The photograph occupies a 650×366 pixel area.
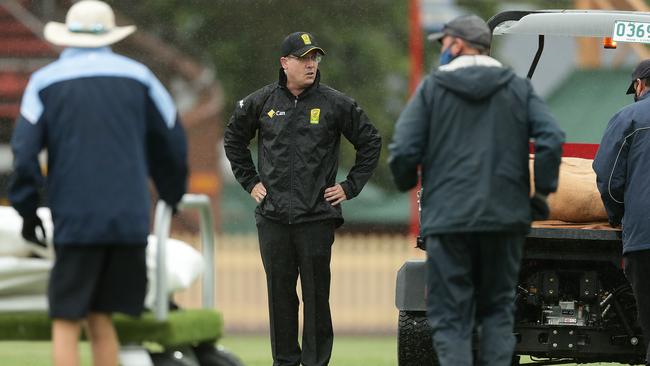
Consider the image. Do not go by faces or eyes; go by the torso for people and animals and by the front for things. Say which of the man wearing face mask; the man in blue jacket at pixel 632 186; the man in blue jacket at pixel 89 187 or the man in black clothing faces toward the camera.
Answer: the man in black clothing

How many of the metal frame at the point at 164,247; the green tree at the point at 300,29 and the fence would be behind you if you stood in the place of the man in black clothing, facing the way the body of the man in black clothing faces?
2

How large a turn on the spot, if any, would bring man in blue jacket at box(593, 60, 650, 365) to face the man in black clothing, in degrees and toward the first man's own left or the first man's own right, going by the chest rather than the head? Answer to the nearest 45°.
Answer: approximately 45° to the first man's own left

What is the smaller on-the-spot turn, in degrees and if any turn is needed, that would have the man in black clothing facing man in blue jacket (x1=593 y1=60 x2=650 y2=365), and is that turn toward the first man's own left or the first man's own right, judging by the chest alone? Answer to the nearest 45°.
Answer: approximately 90° to the first man's own left

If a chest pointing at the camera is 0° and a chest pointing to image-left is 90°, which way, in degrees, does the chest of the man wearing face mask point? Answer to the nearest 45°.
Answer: approximately 180°

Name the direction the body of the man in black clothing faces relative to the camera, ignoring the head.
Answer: toward the camera

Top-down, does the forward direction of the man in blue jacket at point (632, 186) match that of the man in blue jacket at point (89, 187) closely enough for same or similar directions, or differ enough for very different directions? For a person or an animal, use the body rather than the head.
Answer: same or similar directions

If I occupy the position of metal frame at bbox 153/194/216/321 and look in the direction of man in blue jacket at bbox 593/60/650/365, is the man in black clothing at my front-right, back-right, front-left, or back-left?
front-left

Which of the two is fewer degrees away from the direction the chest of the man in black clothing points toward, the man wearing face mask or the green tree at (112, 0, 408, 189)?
the man wearing face mask

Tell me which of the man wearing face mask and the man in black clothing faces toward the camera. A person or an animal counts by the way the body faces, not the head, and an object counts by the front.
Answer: the man in black clothing

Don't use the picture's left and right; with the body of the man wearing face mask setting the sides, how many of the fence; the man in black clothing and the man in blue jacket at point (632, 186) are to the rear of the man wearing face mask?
0

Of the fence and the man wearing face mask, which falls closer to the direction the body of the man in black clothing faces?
the man wearing face mask

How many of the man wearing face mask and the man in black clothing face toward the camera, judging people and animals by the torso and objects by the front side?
1

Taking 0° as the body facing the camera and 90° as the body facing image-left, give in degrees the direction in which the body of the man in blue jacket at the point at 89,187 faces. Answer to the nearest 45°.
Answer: approximately 180°
